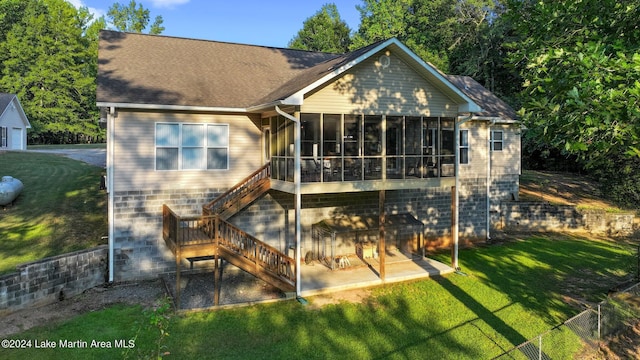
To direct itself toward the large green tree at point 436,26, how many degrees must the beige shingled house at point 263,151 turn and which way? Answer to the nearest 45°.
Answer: approximately 45° to its right

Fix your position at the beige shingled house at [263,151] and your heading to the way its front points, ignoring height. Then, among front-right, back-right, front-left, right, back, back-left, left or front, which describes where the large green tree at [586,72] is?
back-right

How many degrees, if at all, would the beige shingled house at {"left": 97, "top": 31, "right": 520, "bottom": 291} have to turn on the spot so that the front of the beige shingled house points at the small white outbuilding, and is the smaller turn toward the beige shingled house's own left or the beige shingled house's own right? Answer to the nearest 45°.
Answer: approximately 45° to the beige shingled house's own left

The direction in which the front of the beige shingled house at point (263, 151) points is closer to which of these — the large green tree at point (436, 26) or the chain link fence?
the large green tree
